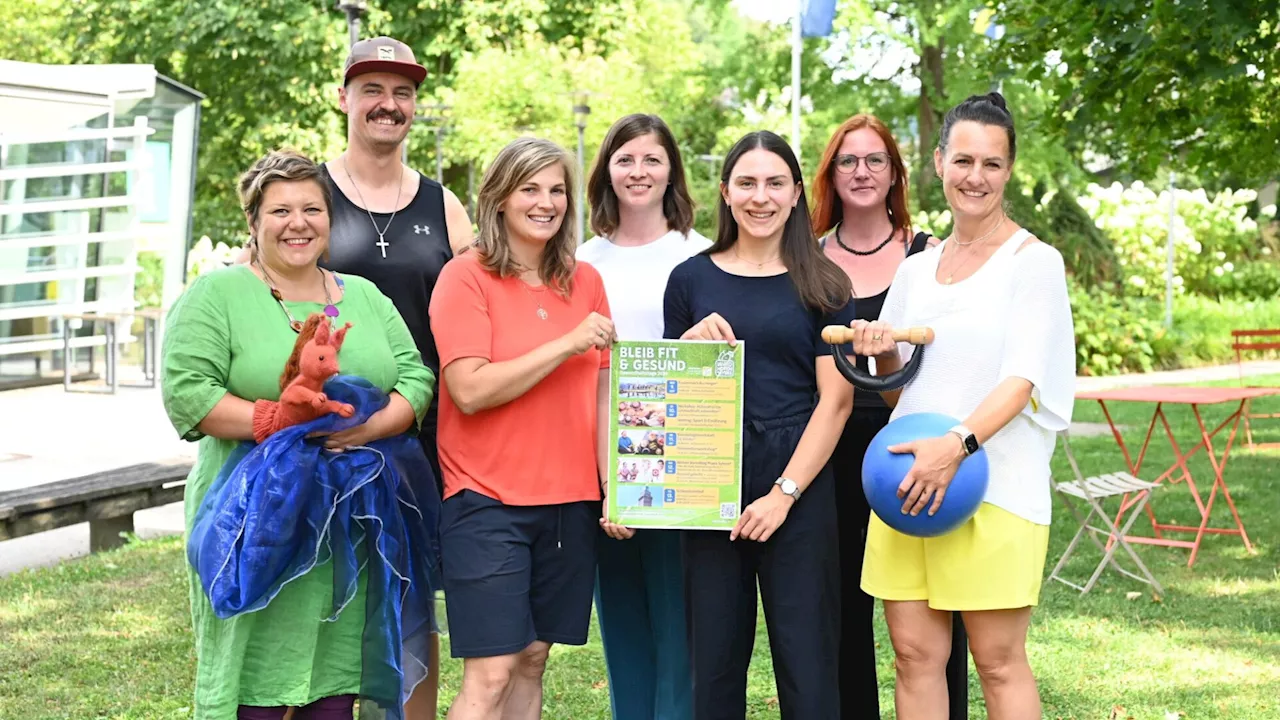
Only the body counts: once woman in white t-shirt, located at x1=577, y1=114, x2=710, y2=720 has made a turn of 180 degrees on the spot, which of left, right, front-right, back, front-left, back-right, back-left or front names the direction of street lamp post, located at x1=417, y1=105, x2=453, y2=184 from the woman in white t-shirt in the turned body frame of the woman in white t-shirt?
front

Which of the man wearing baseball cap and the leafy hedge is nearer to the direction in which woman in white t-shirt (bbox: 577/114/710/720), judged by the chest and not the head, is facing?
the man wearing baseball cap

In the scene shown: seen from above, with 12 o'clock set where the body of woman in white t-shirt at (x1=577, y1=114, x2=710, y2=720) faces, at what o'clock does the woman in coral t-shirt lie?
The woman in coral t-shirt is roughly at 1 o'clock from the woman in white t-shirt.

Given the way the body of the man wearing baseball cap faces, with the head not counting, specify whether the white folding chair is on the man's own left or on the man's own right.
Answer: on the man's own left
